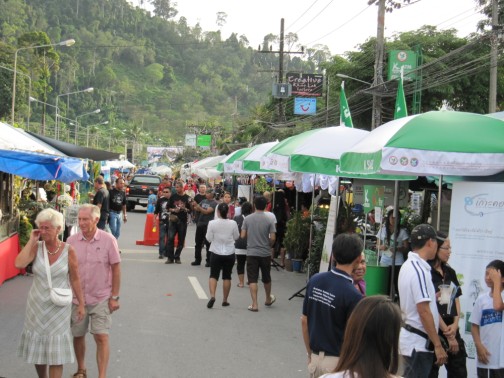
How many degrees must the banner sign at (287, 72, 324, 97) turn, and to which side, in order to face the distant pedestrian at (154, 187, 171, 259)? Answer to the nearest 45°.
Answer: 0° — it already faces them

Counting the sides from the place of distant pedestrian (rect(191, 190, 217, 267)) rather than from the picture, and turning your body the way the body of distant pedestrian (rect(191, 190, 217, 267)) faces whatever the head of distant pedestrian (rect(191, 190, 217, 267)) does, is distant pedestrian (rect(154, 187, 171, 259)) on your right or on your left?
on your right

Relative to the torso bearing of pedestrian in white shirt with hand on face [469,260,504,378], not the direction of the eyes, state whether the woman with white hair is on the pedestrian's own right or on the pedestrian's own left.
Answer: on the pedestrian's own right

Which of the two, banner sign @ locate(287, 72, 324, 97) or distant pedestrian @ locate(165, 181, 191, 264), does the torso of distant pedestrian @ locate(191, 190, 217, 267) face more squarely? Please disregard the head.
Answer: the distant pedestrian

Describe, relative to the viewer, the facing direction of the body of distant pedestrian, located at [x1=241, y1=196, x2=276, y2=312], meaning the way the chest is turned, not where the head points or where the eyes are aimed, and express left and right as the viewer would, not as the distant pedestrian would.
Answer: facing away from the viewer

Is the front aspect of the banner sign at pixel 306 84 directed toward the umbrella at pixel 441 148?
yes

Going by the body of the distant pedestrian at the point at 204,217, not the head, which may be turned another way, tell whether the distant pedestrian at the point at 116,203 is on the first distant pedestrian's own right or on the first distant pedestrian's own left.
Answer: on the first distant pedestrian's own right
